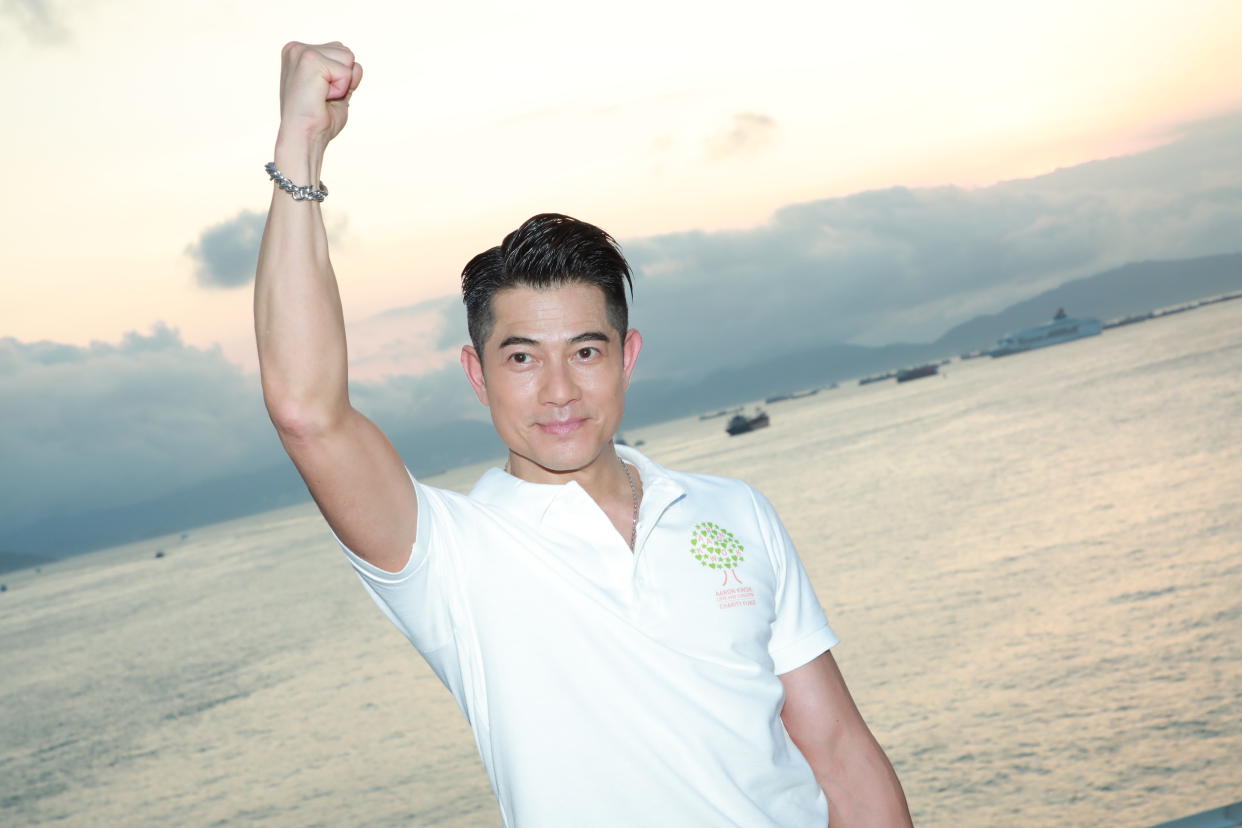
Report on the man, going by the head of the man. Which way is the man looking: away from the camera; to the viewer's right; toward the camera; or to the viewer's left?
toward the camera

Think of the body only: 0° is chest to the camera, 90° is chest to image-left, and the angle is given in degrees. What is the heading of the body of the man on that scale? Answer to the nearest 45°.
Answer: approximately 0°
